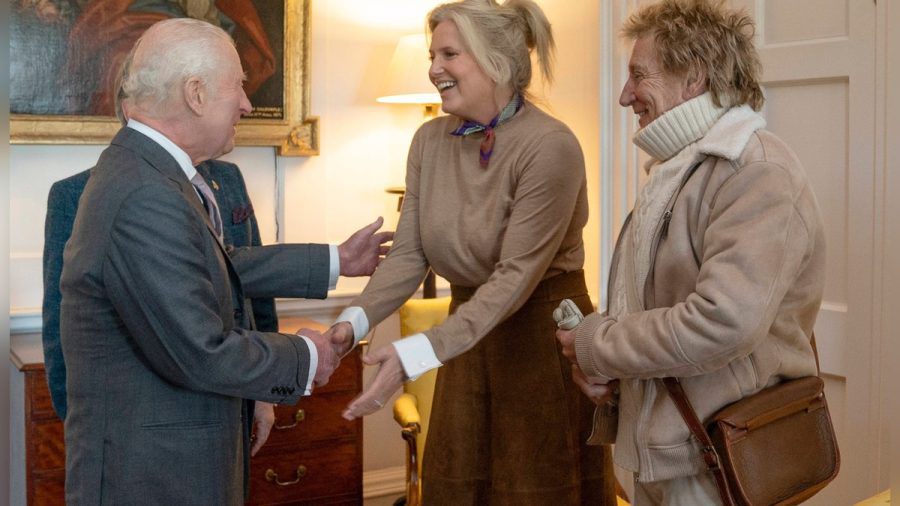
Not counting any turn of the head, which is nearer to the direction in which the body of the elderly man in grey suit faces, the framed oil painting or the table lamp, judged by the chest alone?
the table lamp

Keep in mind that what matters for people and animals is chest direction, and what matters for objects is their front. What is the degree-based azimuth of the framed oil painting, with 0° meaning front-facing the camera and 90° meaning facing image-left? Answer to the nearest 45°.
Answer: approximately 0°

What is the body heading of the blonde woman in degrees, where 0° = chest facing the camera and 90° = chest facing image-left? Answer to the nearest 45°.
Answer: approximately 45°

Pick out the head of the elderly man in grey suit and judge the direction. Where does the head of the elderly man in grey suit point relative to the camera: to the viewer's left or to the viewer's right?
to the viewer's right

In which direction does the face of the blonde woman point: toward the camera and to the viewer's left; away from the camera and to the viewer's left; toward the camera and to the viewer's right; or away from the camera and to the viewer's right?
toward the camera and to the viewer's left

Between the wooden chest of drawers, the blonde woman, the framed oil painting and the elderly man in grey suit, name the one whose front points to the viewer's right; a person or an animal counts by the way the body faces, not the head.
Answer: the elderly man in grey suit

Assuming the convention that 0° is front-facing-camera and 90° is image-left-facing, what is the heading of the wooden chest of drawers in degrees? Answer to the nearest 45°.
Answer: approximately 0°

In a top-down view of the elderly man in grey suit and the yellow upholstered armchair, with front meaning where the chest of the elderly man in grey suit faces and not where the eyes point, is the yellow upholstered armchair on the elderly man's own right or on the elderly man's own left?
on the elderly man's own left

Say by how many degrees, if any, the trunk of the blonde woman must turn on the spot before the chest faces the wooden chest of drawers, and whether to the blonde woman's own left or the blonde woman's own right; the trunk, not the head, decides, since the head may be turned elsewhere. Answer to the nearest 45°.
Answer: approximately 90° to the blonde woman's own right

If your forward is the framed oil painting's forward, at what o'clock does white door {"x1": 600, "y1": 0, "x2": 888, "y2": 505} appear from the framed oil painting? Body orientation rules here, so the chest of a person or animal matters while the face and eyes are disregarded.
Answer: The white door is roughly at 10 o'clock from the framed oil painting.

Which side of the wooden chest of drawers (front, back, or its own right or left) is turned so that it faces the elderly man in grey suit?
front

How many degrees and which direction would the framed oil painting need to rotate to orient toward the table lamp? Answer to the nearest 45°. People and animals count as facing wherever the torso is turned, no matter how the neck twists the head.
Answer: approximately 90° to its left

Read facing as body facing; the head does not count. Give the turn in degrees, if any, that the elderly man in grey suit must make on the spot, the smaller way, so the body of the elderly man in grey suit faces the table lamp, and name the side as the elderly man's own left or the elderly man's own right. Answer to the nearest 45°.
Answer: approximately 45° to the elderly man's own left

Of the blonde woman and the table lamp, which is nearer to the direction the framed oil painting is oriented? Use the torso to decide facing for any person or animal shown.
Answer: the blonde woman

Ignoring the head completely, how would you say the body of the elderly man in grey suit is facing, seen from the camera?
to the viewer's right
